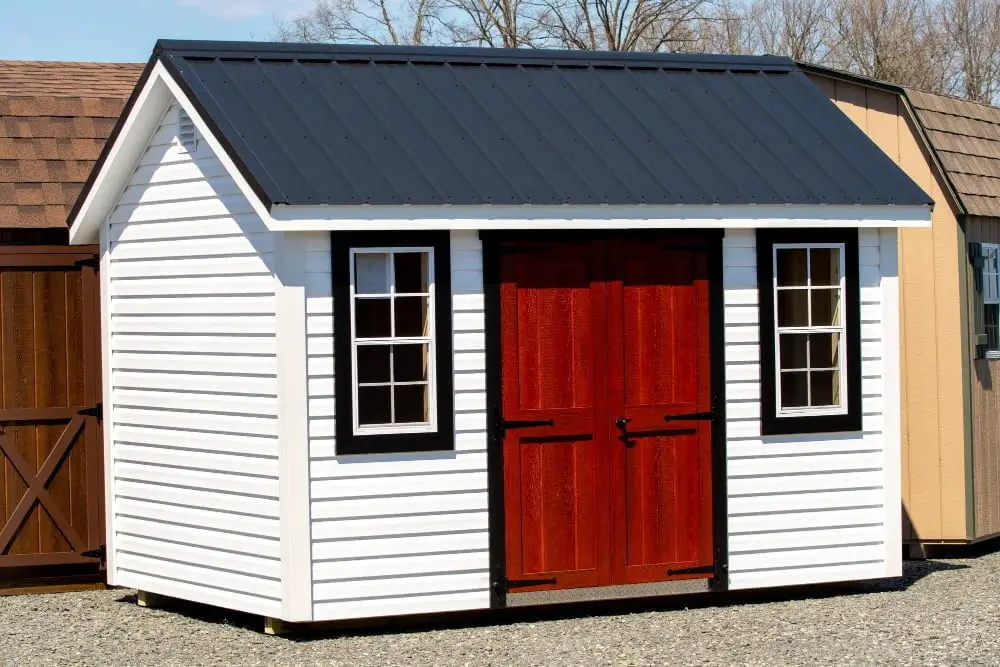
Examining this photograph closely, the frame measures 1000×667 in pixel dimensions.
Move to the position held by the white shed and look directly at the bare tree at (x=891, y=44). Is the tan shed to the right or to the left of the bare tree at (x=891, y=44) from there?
right

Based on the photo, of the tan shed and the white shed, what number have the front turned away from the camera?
0

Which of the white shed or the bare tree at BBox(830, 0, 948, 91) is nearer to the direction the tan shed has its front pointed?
the white shed

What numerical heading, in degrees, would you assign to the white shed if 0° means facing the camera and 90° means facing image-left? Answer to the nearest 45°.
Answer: approximately 315°

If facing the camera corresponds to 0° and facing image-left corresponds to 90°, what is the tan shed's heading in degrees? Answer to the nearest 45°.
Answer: approximately 315°

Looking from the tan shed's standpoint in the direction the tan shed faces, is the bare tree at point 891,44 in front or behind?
behind

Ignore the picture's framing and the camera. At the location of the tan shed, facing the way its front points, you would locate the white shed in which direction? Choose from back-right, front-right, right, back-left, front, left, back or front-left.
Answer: right

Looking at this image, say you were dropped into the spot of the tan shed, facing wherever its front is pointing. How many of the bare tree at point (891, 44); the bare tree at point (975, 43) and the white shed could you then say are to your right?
1

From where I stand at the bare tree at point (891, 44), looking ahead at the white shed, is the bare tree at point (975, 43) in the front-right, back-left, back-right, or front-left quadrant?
back-left

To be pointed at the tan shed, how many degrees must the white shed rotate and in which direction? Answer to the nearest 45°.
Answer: approximately 90° to its left

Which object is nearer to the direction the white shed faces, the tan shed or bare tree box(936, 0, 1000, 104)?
the tan shed

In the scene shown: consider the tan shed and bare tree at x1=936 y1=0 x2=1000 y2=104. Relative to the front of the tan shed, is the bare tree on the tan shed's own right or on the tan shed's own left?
on the tan shed's own left
